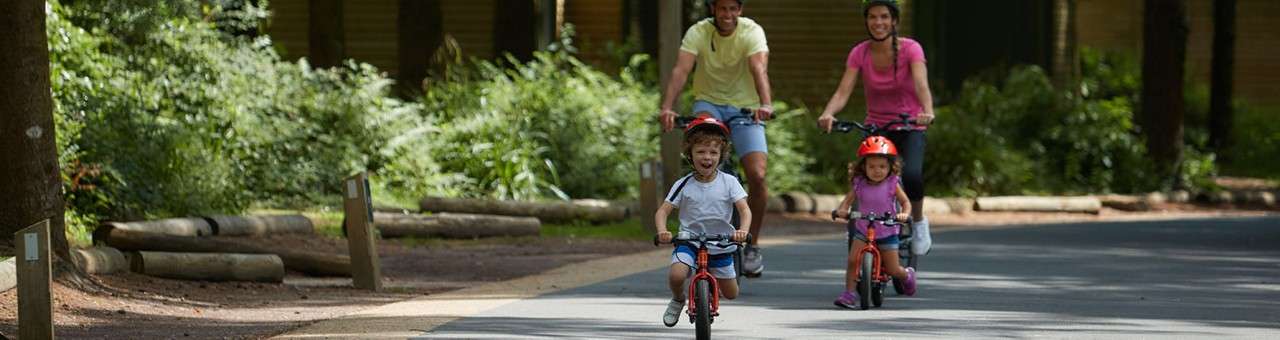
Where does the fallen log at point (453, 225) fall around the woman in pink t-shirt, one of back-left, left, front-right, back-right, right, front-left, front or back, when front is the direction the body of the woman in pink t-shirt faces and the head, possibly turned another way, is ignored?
back-right

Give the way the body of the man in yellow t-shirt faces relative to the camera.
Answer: toward the camera

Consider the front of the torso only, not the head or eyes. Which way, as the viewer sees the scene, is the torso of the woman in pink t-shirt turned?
toward the camera

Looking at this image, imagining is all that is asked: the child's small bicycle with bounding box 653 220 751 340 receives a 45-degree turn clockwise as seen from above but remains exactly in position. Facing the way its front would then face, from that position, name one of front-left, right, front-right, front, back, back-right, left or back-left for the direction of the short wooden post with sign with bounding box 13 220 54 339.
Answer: front-right

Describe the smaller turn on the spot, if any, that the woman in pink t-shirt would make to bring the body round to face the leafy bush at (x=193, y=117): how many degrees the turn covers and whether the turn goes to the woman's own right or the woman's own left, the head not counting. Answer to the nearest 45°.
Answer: approximately 135° to the woman's own right

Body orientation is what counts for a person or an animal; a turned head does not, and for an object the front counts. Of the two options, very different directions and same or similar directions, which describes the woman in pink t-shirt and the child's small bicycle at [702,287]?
same or similar directions

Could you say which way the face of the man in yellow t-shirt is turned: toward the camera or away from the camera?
toward the camera

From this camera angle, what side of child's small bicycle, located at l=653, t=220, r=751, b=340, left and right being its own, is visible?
front

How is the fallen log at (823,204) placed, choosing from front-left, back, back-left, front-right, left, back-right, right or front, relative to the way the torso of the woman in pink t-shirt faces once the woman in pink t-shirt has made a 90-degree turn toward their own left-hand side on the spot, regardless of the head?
left

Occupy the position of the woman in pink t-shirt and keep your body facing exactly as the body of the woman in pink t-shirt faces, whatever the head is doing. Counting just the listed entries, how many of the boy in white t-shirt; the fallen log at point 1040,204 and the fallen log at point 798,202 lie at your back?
2
